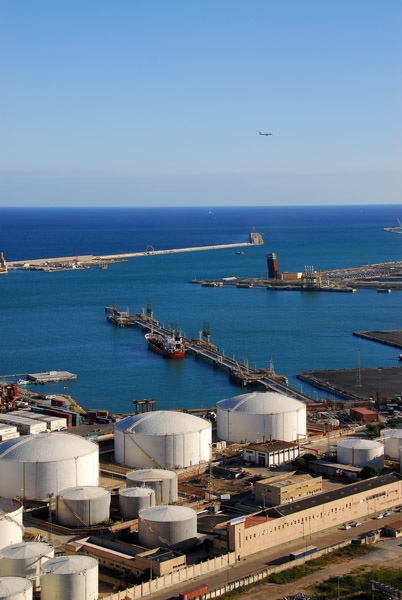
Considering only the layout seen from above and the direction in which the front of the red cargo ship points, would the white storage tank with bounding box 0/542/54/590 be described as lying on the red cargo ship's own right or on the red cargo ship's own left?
on the red cargo ship's own left

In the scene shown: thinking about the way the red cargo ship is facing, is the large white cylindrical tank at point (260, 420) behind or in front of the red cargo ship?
behind

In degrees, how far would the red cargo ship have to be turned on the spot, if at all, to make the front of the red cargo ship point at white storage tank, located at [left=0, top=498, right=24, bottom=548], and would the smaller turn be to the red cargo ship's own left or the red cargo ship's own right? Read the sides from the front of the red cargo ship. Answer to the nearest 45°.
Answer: approximately 135° to the red cargo ship's own left

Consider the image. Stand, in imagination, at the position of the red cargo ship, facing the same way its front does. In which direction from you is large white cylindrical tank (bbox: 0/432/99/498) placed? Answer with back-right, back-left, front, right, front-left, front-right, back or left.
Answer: back-left

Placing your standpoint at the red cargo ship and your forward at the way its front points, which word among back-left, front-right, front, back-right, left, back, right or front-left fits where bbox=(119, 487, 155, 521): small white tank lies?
back-left

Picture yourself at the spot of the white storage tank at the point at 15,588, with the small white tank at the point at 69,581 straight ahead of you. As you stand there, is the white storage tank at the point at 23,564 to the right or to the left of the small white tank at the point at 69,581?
left

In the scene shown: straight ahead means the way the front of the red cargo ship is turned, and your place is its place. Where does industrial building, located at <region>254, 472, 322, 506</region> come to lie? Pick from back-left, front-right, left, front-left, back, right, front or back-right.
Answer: back-left

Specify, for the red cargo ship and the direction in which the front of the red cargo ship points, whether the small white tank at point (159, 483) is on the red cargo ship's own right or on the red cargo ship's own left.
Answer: on the red cargo ship's own left

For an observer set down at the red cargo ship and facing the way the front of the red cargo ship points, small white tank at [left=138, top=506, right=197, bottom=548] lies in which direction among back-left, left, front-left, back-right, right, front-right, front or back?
back-left
